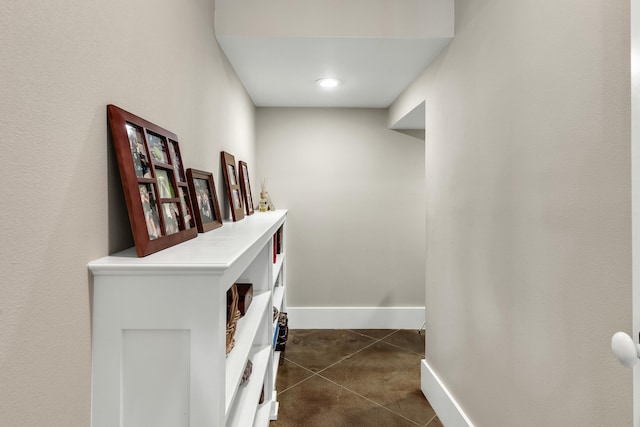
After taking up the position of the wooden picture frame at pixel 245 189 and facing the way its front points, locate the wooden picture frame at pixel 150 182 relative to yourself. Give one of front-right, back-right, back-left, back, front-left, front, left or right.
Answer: right

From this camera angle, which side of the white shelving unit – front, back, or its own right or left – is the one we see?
right

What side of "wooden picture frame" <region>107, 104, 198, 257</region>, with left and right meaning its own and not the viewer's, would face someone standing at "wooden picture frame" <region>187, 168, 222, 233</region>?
left

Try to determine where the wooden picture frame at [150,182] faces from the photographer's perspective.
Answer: facing the viewer and to the right of the viewer

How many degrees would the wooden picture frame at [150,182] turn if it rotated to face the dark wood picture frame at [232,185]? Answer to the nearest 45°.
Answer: approximately 90° to its left

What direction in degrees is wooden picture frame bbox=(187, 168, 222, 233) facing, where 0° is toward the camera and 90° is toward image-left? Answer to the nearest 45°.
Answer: approximately 315°

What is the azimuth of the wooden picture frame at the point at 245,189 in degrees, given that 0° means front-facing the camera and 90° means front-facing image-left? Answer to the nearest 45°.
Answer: approximately 270°

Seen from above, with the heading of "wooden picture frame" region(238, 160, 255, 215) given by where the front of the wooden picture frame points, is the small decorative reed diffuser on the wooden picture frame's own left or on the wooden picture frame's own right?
on the wooden picture frame's own left

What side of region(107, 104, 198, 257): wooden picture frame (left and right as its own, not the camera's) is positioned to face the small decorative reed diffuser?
left

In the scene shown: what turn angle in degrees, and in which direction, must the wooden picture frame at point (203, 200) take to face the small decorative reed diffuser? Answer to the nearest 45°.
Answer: approximately 135° to its left
